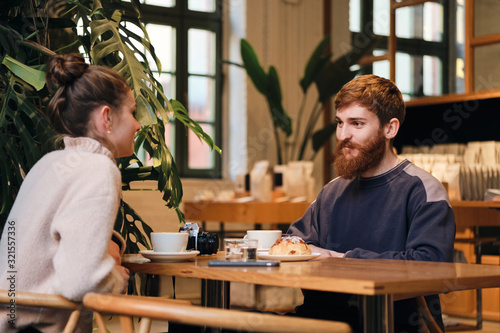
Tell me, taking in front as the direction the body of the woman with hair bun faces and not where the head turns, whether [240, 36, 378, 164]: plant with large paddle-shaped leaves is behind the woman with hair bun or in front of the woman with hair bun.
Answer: in front

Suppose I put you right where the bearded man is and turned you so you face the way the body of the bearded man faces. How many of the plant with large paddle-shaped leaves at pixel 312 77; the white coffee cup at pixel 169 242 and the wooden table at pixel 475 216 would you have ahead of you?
1

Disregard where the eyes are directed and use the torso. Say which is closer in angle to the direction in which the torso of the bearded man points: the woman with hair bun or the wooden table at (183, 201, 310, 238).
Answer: the woman with hair bun

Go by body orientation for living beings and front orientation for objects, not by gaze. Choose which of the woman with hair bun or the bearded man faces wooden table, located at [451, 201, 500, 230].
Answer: the woman with hair bun

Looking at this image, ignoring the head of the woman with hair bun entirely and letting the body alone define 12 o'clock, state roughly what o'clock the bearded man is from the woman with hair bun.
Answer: The bearded man is roughly at 1 o'clock from the woman with hair bun.

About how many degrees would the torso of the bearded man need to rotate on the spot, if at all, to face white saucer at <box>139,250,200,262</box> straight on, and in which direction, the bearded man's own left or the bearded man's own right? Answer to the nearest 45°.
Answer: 0° — they already face it

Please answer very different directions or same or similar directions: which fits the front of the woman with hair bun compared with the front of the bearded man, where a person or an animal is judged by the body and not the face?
very different directions

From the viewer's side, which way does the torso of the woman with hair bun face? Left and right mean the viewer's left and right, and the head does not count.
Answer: facing away from the viewer and to the right of the viewer

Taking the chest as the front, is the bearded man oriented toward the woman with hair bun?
yes
